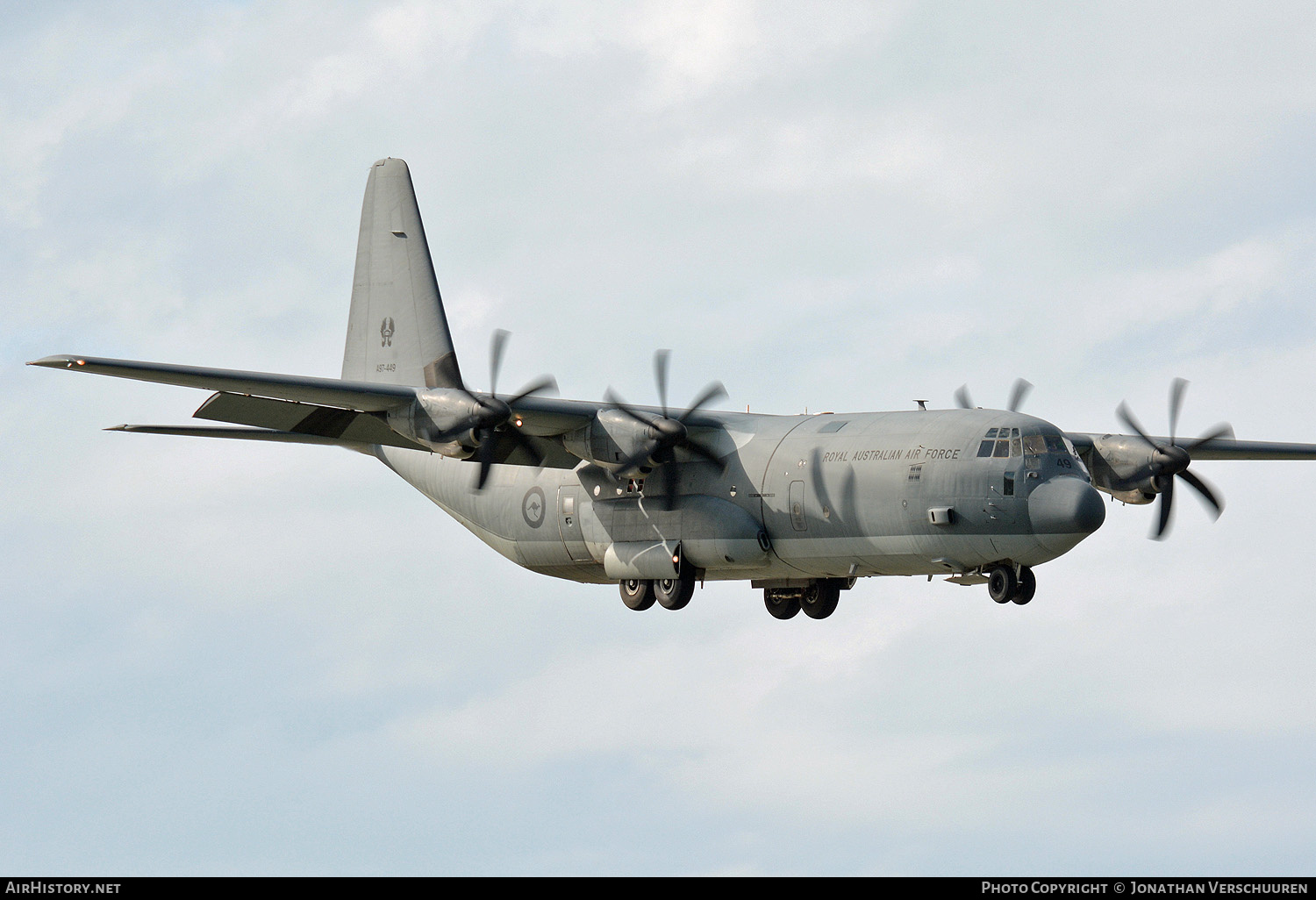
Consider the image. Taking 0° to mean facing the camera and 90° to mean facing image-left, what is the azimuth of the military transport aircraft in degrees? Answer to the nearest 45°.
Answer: approximately 315°
